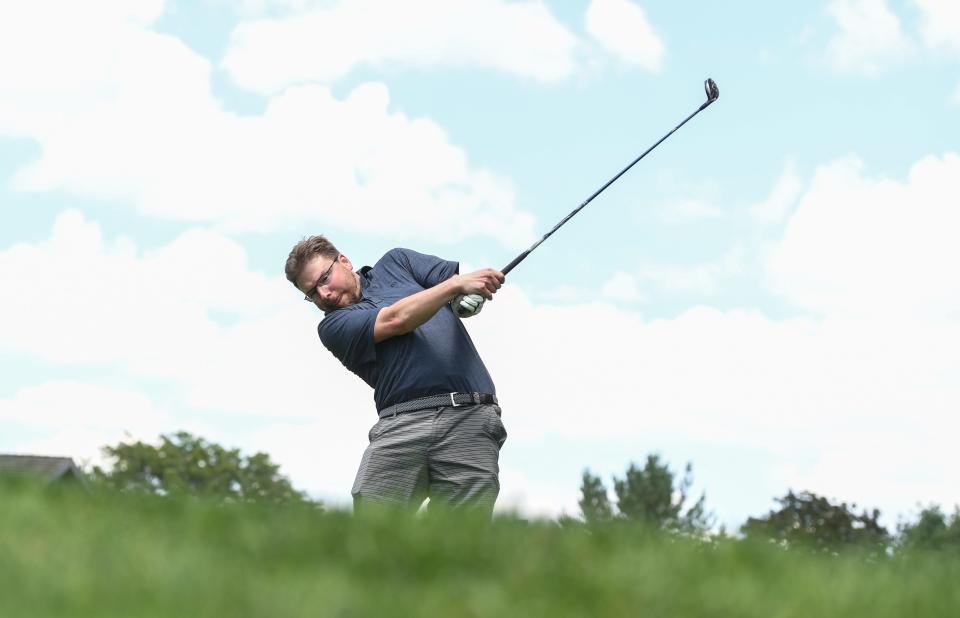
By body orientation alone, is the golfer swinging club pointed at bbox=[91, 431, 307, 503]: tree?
no

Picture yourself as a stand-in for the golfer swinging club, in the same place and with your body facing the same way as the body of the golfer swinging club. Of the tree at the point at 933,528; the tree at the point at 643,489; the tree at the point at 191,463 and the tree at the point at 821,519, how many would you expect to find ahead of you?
0

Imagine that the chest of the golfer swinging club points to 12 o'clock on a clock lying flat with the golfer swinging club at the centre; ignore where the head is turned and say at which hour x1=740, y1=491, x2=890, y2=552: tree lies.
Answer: The tree is roughly at 7 o'clock from the golfer swinging club.

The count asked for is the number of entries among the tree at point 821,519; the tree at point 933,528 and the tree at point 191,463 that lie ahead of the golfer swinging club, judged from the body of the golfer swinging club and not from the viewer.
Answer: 0

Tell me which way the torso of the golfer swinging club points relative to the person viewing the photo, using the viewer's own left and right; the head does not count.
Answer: facing the viewer

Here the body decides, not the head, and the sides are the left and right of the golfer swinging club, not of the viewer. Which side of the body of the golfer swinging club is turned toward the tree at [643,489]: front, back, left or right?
back

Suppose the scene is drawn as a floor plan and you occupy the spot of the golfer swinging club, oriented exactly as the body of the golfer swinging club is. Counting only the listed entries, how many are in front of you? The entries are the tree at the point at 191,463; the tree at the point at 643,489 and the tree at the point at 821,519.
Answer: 0

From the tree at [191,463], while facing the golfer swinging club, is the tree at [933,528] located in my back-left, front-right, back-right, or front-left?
front-left

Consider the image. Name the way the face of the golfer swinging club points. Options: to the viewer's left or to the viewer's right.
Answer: to the viewer's left

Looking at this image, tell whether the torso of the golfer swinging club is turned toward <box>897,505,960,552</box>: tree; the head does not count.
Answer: no

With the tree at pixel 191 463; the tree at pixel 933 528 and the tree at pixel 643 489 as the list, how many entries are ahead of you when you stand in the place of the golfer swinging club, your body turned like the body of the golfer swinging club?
0
